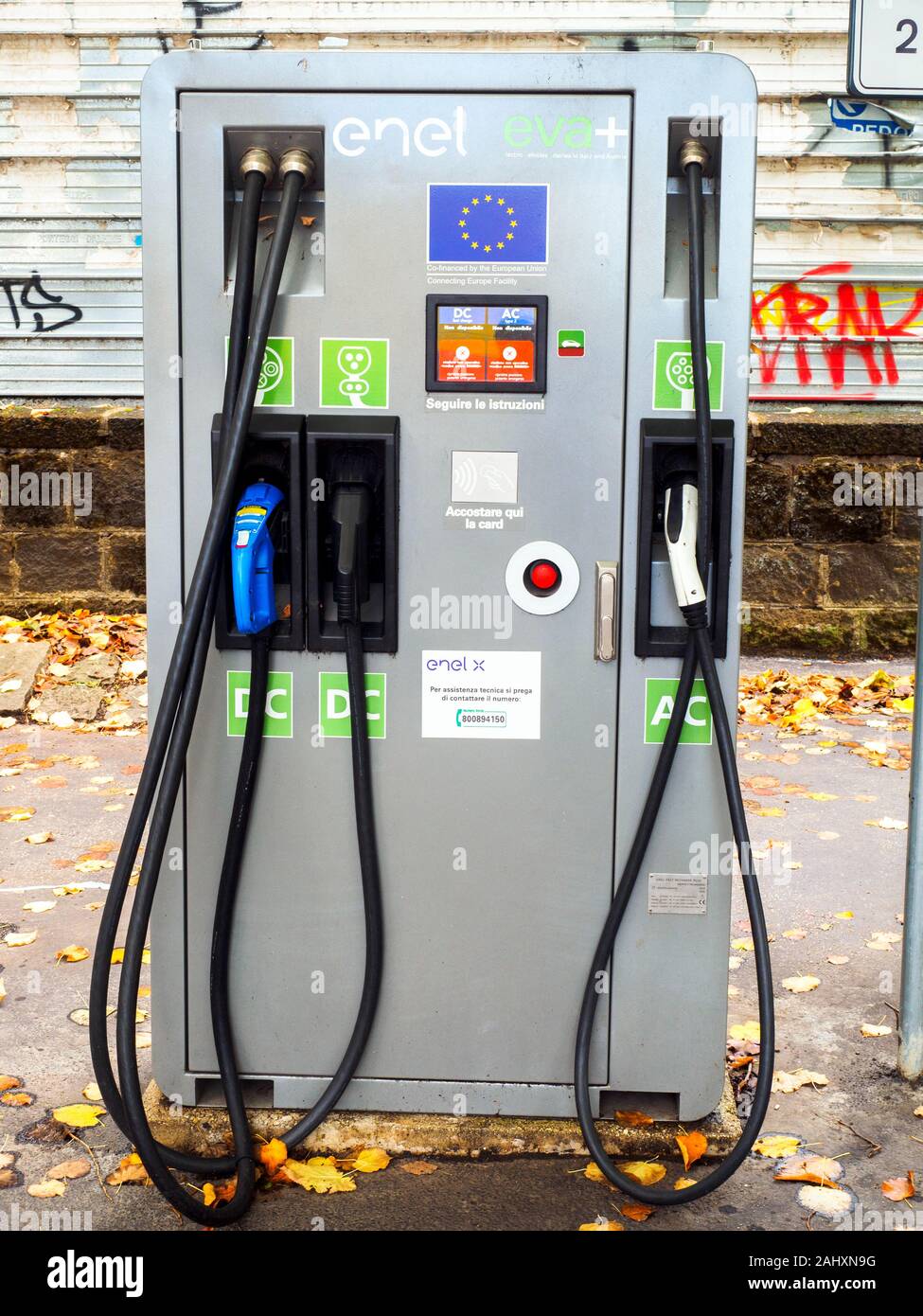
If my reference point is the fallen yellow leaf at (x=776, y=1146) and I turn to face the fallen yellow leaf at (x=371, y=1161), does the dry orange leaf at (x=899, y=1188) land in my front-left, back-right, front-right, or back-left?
back-left

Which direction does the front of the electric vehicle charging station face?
toward the camera

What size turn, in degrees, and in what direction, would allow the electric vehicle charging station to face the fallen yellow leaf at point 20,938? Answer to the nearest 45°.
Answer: approximately 135° to its right

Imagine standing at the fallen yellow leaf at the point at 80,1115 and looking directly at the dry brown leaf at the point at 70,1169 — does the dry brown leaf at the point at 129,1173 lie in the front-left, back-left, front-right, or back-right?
front-left

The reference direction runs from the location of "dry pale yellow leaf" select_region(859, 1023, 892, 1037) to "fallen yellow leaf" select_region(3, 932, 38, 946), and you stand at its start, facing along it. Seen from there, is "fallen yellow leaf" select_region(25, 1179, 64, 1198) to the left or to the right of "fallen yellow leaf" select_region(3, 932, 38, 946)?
left
